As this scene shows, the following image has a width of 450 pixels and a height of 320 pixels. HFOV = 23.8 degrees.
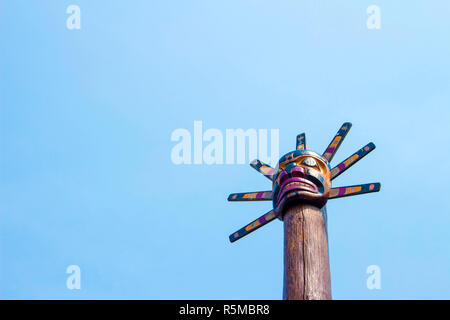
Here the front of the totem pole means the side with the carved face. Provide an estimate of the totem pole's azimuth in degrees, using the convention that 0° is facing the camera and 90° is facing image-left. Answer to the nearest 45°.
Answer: approximately 45°
